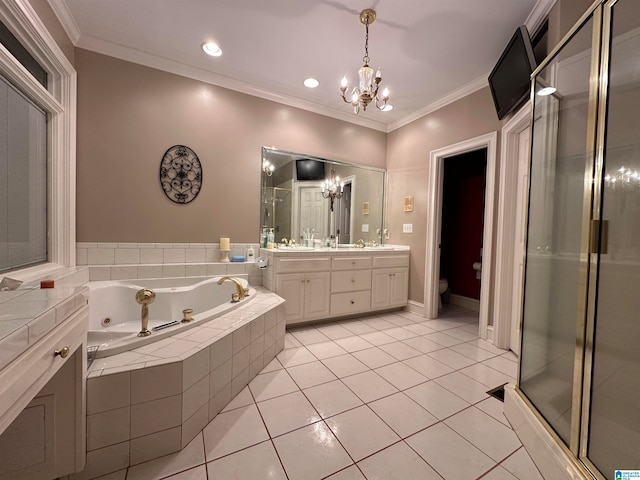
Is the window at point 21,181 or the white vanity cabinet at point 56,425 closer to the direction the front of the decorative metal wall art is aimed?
the white vanity cabinet

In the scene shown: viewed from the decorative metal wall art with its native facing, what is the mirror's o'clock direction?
The mirror is roughly at 9 o'clock from the decorative metal wall art.

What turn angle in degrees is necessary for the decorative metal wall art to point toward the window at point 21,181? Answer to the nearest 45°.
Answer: approximately 45° to its right

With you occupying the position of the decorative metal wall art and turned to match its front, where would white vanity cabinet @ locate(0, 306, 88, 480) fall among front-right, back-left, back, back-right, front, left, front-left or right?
front

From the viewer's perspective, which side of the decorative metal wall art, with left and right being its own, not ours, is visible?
front

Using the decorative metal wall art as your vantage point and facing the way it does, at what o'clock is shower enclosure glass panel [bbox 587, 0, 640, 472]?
The shower enclosure glass panel is roughly at 11 o'clock from the decorative metal wall art.

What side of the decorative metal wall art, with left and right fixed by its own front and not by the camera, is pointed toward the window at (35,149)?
right

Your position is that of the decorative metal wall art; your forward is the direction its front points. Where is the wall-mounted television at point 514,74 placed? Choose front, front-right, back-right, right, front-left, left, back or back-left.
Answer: front-left
